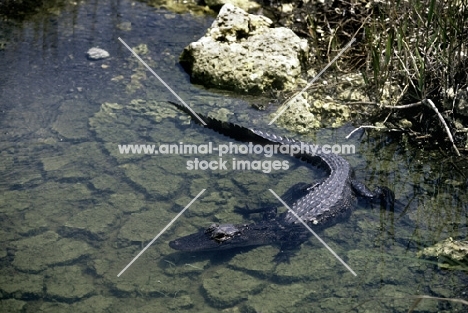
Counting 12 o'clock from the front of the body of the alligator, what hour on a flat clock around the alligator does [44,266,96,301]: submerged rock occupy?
The submerged rock is roughly at 12 o'clock from the alligator.

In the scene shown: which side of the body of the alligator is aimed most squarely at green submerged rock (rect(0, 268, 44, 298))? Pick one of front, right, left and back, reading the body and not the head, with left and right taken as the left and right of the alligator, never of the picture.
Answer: front

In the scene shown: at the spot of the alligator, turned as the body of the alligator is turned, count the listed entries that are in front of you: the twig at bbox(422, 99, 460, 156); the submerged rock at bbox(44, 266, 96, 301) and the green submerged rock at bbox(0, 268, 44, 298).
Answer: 2

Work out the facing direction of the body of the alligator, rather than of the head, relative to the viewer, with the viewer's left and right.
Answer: facing the viewer and to the left of the viewer

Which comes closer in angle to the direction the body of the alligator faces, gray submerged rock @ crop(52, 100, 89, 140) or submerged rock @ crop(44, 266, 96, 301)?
the submerged rock @ crop(44, 266, 96, 301)

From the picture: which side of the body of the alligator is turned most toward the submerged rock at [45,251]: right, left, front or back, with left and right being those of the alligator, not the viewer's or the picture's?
front

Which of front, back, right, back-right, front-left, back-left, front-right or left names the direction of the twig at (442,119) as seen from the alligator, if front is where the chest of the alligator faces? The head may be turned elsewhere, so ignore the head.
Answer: back

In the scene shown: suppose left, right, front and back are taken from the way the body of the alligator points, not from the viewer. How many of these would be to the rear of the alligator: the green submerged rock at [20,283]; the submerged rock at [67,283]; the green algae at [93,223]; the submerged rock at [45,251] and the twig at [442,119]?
1

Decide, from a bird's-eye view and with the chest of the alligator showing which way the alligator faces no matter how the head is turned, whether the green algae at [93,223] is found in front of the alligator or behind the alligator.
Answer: in front

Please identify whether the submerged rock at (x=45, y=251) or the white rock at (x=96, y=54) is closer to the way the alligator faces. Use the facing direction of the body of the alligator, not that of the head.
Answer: the submerged rock

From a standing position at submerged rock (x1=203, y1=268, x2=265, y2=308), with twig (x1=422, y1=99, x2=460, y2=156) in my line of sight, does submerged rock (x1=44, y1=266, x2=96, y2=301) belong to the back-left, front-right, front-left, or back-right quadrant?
back-left

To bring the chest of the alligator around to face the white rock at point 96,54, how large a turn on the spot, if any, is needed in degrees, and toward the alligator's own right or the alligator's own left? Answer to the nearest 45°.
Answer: approximately 90° to the alligator's own right

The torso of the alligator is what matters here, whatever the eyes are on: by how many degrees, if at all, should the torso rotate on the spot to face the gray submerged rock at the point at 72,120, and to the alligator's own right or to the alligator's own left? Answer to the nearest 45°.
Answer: approximately 45° to the alligator's own right
